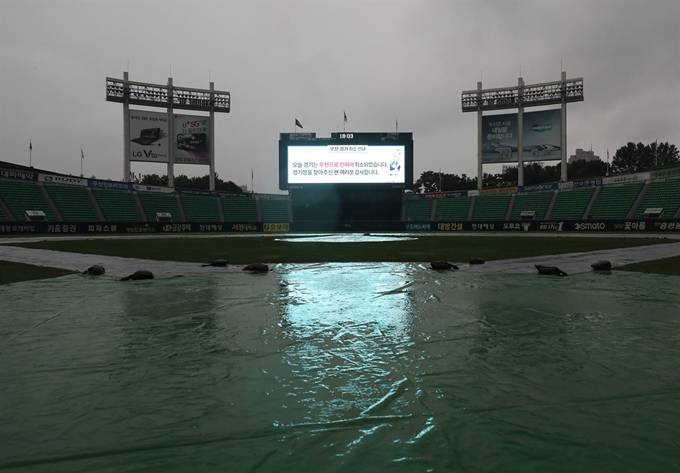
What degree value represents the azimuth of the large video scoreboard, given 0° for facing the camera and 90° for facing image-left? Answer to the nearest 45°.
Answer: approximately 0°

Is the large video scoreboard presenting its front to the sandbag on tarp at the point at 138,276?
yes
